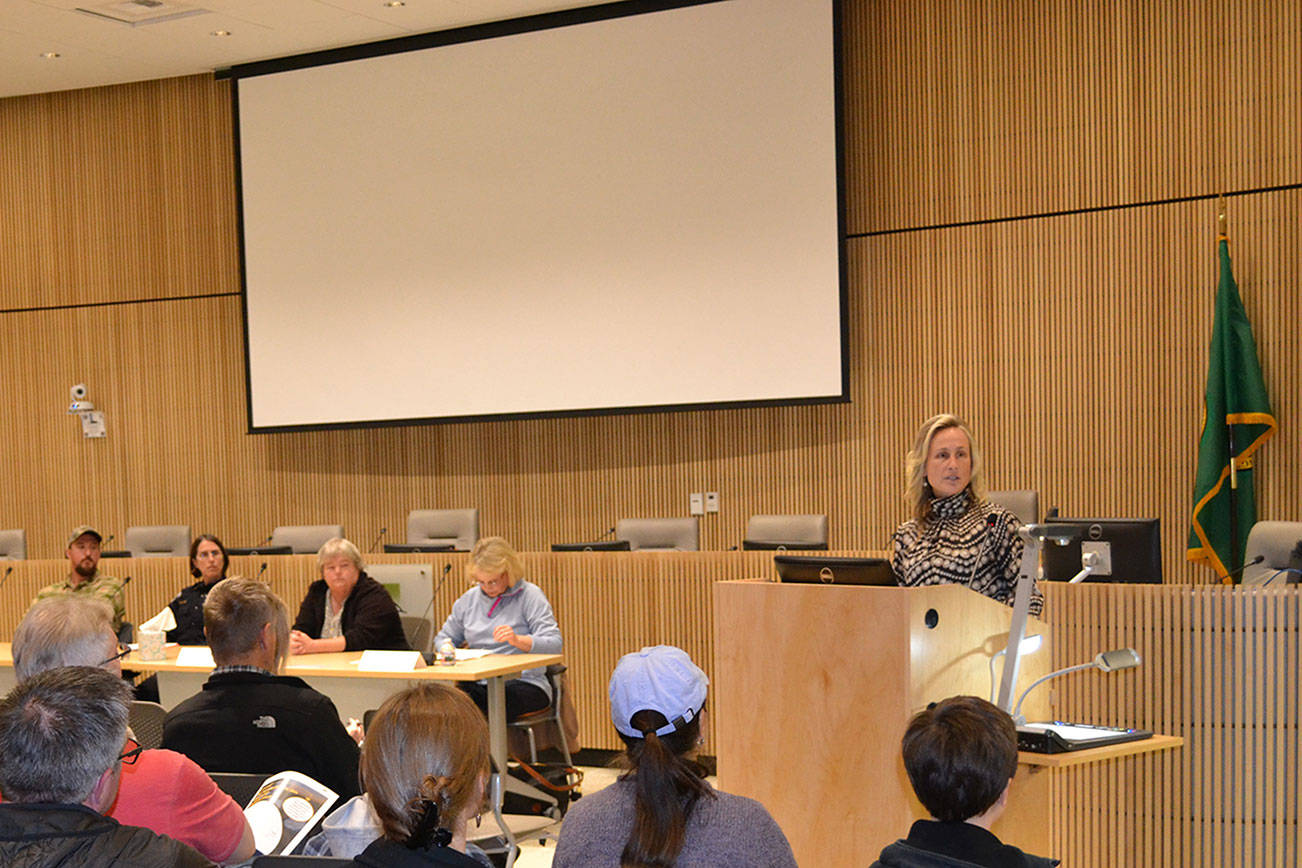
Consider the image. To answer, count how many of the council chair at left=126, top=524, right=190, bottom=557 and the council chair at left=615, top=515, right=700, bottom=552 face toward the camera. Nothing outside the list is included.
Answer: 2

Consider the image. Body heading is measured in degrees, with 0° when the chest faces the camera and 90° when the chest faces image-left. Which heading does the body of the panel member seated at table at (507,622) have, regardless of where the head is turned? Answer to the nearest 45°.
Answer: approximately 45°

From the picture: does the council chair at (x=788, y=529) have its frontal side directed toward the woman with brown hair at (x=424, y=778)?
yes

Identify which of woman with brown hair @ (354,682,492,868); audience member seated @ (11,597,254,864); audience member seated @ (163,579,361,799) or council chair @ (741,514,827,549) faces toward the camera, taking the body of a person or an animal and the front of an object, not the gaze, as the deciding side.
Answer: the council chair

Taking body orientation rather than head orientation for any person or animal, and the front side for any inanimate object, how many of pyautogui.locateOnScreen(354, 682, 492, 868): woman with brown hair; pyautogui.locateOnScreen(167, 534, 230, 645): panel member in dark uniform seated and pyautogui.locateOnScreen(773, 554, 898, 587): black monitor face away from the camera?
2

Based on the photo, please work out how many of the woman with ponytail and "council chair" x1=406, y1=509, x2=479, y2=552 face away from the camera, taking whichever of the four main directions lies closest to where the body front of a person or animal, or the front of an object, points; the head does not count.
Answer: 1

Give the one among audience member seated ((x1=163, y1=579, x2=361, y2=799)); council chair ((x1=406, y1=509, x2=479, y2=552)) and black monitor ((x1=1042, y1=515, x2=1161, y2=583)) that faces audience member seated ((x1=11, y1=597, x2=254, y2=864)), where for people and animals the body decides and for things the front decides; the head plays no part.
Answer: the council chair

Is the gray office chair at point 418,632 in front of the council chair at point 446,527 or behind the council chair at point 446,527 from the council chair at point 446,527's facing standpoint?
in front

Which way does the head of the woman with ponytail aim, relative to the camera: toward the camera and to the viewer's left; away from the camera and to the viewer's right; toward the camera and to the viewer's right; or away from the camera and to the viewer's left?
away from the camera and to the viewer's right

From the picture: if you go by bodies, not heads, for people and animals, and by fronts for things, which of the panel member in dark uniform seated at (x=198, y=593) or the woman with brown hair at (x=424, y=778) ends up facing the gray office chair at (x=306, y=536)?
the woman with brown hair

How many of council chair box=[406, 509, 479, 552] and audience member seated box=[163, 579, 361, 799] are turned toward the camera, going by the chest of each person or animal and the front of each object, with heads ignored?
1

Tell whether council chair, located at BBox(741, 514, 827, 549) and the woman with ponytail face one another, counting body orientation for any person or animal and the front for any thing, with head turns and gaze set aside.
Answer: yes

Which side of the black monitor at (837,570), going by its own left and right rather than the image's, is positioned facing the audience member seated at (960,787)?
back

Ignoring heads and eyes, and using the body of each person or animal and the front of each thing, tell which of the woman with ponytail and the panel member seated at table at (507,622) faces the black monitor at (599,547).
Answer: the woman with ponytail
